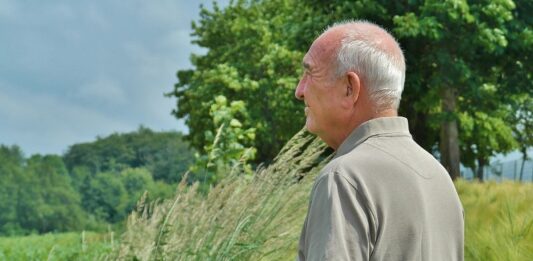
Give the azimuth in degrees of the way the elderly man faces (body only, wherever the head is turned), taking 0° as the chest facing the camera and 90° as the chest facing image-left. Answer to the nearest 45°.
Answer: approximately 135°

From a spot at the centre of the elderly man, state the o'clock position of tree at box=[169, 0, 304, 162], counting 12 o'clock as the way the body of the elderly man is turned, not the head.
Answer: The tree is roughly at 1 o'clock from the elderly man.

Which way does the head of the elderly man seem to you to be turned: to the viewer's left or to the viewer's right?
to the viewer's left
